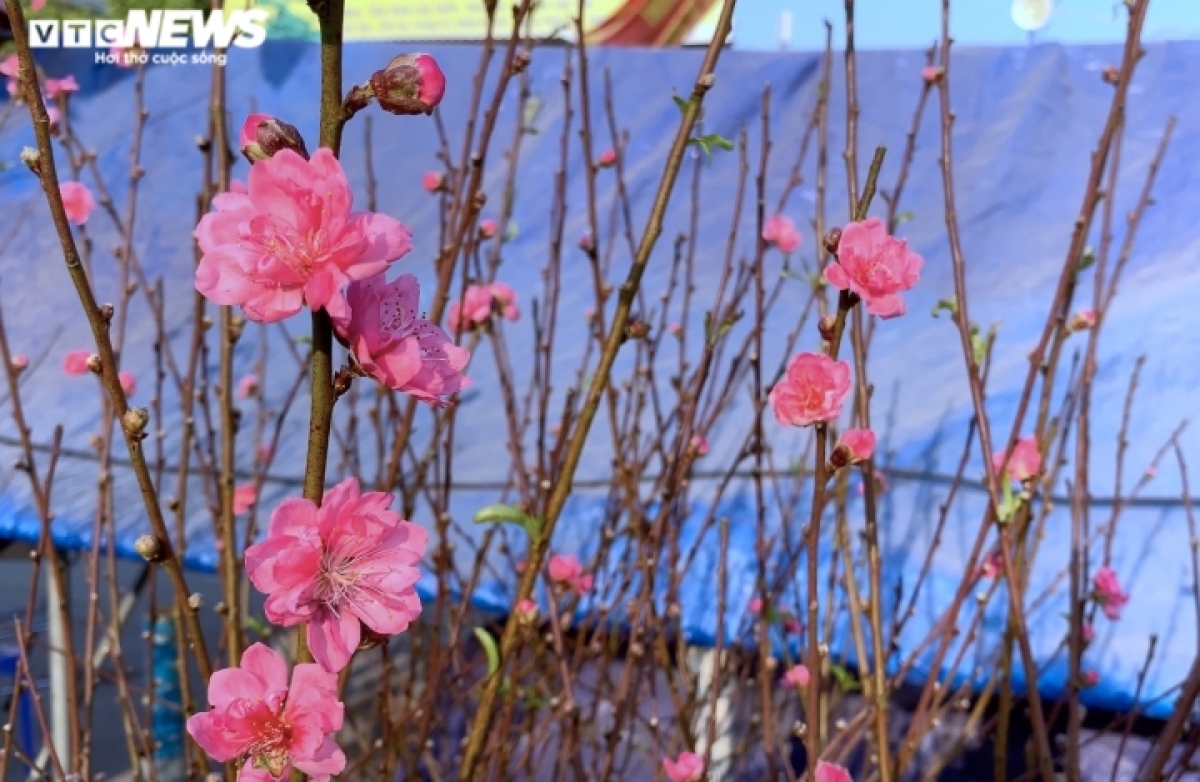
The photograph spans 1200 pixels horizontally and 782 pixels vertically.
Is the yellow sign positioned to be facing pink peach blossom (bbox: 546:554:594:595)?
yes

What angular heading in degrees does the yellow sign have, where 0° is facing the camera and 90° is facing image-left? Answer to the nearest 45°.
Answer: approximately 0°

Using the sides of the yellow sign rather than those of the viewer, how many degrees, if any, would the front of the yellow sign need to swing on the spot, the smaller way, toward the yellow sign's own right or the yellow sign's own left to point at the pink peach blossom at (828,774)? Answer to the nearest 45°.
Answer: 0° — it already faces it
